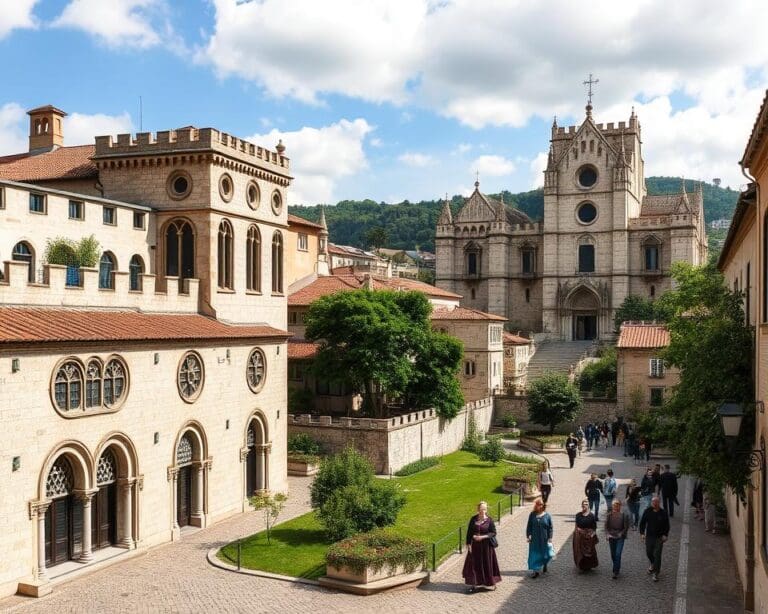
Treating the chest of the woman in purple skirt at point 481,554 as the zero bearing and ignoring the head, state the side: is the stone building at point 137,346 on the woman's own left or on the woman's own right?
on the woman's own right

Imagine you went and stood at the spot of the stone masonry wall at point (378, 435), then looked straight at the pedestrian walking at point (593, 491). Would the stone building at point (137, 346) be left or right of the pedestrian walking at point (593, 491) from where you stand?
right

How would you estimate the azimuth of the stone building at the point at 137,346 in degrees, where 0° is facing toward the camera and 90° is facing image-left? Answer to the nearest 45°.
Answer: approximately 315°

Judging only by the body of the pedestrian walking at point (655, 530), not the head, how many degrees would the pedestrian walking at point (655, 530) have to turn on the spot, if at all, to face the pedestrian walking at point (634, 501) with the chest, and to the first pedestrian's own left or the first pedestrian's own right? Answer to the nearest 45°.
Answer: approximately 180°

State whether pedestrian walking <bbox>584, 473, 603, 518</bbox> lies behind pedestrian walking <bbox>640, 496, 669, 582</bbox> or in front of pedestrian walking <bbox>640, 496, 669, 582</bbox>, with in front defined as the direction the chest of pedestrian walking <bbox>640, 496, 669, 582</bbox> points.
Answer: behind

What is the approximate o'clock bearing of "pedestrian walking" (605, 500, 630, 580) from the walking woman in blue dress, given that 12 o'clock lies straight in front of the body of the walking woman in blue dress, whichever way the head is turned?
The pedestrian walking is roughly at 9 o'clock from the walking woman in blue dress.

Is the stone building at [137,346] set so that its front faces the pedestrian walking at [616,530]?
yes

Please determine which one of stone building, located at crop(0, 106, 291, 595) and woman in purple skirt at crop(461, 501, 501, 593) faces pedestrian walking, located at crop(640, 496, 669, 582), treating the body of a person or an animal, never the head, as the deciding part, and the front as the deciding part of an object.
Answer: the stone building

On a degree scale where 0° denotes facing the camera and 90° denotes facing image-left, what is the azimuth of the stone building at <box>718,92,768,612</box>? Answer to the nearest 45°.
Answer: approximately 90°
